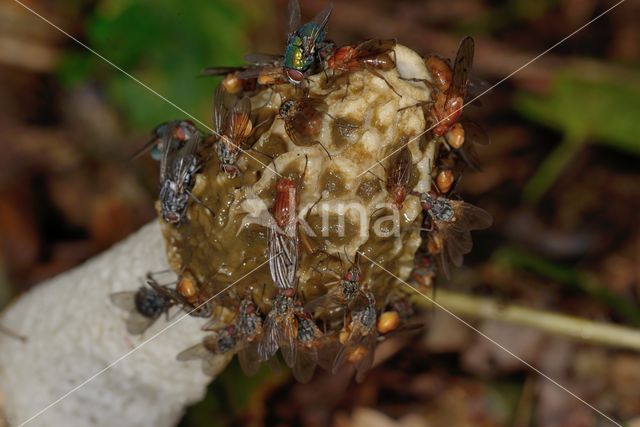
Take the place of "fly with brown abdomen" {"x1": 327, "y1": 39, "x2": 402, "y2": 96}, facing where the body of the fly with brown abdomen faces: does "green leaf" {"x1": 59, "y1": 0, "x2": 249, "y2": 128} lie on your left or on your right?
on your right

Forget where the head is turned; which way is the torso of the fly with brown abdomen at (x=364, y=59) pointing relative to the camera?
to the viewer's left

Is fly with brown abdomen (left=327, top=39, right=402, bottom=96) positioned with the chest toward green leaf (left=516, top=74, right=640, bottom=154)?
no
